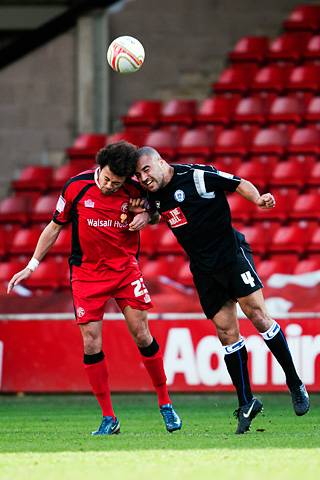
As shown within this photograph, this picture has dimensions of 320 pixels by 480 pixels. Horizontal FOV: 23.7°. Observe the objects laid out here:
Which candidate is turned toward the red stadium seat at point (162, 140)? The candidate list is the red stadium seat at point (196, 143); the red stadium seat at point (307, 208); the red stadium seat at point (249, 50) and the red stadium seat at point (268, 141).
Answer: the red stadium seat at point (249, 50)

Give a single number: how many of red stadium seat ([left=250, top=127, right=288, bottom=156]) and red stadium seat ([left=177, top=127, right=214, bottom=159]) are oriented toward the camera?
2

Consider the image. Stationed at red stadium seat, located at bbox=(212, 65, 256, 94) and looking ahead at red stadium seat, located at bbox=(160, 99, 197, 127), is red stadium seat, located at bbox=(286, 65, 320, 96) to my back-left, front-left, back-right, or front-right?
back-left

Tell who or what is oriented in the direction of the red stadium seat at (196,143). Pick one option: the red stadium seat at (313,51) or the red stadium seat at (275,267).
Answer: the red stadium seat at (313,51)

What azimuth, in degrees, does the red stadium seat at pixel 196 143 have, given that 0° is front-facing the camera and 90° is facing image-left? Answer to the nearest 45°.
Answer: approximately 0°

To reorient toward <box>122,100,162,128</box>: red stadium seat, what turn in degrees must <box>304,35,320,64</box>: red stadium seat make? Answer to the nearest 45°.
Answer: approximately 45° to its right

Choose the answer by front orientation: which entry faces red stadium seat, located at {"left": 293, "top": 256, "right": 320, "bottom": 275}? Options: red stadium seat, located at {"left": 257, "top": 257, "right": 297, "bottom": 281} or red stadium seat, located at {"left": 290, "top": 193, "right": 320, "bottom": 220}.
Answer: red stadium seat, located at {"left": 290, "top": 193, "right": 320, "bottom": 220}

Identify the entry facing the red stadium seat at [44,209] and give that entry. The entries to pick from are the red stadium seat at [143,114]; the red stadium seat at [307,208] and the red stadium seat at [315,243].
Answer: the red stadium seat at [143,114]

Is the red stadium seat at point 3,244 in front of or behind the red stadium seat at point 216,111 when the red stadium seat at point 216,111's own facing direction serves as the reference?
in front

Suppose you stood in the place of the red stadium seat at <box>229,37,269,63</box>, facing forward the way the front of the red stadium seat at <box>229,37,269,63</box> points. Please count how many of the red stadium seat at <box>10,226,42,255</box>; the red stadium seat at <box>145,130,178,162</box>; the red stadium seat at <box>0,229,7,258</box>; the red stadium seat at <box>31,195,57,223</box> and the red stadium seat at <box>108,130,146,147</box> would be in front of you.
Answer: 5

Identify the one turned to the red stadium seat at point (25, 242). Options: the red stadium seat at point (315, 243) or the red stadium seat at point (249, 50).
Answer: the red stadium seat at point (249, 50)
